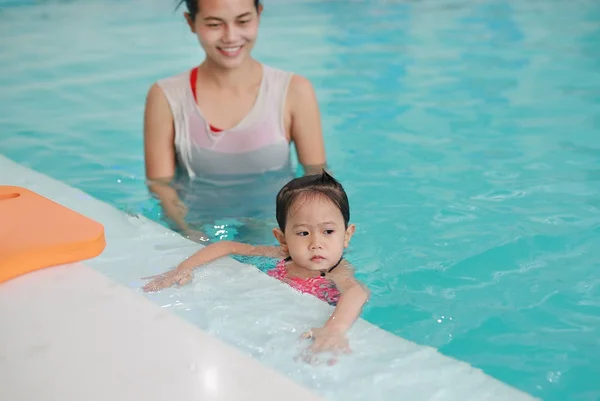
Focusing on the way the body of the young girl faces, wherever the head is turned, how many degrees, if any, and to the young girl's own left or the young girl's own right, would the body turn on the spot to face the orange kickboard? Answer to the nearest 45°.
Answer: approximately 45° to the young girl's own right

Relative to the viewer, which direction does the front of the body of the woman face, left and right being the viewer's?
facing the viewer

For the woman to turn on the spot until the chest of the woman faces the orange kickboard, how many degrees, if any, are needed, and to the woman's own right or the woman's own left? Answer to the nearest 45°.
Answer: approximately 45° to the woman's own right

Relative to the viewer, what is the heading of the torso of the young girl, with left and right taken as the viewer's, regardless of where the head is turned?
facing the viewer and to the left of the viewer
